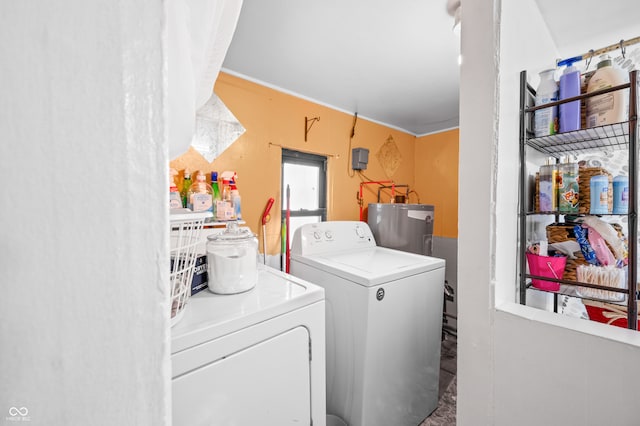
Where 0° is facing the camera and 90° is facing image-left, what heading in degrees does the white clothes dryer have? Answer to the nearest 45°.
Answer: approximately 315°

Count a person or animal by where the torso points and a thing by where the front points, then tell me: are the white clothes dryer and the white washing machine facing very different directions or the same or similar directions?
same or similar directions

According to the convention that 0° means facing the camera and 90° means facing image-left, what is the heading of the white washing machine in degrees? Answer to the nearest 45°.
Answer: approximately 315°

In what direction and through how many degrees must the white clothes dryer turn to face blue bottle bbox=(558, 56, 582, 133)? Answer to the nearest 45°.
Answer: approximately 45° to its left

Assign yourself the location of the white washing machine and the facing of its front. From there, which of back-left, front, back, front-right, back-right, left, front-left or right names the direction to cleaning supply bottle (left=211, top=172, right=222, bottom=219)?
back-right

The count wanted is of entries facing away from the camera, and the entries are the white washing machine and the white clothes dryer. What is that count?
0

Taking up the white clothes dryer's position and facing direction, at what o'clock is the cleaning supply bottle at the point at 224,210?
The cleaning supply bottle is roughly at 7 o'clock from the white clothes dryer.

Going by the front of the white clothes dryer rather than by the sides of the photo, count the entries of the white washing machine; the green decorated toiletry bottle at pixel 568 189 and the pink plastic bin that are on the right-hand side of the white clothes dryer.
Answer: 0

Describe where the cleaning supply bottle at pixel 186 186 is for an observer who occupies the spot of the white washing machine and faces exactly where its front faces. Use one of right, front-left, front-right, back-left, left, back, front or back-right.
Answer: back-right

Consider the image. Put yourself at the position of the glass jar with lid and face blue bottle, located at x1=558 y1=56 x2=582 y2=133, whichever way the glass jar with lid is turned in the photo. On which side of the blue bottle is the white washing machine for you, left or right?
left

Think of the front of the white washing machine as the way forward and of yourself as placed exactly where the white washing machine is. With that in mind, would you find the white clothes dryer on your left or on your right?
on your right

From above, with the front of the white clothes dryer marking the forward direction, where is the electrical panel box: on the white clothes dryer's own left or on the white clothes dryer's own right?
on the white clothes dryer's own left

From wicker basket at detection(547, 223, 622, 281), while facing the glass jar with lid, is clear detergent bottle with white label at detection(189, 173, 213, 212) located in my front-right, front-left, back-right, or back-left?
front-right

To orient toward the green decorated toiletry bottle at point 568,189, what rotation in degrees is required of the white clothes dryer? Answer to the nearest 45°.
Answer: approximately 45° to its left

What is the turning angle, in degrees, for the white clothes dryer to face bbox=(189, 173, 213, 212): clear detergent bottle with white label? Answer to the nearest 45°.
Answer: approximately 135° to its left
